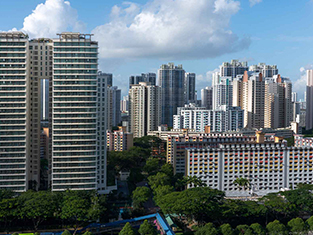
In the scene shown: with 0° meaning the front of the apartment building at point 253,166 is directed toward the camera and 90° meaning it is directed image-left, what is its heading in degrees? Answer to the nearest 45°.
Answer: approximately 0°

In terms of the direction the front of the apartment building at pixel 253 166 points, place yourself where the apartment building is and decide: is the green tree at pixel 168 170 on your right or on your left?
on your right

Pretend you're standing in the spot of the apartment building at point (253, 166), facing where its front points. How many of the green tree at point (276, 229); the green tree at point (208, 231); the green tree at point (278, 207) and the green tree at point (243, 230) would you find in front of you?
4

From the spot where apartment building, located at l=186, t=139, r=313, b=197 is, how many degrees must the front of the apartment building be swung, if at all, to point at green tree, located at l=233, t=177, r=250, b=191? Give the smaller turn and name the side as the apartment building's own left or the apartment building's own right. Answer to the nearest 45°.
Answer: approximately 45° to the apartment building's own right

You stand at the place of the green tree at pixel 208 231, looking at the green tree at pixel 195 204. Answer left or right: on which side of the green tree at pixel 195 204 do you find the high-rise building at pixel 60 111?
left

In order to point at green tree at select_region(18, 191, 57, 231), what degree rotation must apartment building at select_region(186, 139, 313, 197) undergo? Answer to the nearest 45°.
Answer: approximately 45° to its right

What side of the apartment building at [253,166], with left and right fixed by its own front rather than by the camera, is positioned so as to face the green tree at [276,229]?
front

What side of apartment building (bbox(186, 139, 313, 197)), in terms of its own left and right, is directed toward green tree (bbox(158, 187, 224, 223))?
front

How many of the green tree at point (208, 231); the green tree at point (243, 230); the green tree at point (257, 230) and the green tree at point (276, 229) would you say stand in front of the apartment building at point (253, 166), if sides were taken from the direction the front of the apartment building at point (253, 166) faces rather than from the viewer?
4

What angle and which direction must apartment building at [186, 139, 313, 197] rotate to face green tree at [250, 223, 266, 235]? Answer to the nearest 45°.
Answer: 0° — it already faces it

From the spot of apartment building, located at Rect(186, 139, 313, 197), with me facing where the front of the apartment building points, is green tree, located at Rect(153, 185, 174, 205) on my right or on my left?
on my right

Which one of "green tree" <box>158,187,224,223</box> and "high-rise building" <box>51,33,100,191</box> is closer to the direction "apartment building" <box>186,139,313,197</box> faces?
the green tree

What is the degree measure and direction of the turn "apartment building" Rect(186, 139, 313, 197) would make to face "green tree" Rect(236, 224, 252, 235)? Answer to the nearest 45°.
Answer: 0° — it already faces it
